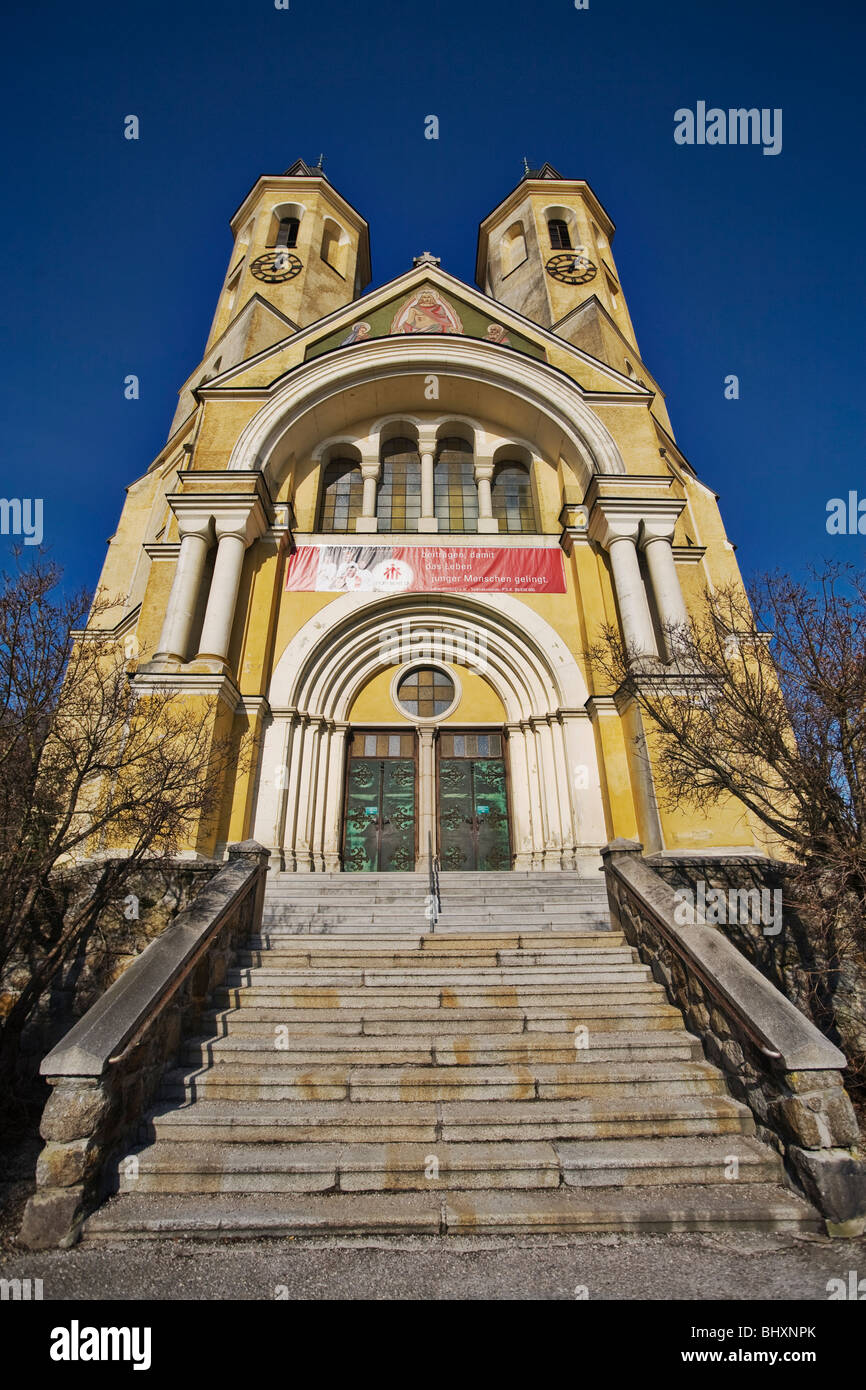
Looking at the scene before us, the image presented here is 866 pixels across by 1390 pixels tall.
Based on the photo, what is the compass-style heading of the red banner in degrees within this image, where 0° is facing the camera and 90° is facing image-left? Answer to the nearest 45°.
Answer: approximately 0°

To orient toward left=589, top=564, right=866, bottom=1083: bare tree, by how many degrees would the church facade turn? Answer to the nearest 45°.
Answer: approximately 45° to its left
